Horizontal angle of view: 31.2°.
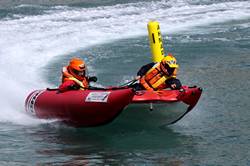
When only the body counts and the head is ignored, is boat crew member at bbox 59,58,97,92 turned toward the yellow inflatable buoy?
no
